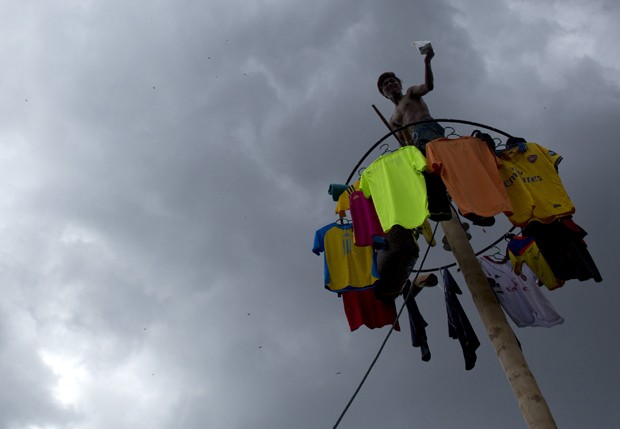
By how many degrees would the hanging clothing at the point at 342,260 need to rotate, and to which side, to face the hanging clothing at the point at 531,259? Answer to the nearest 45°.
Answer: approximately 90° to its left

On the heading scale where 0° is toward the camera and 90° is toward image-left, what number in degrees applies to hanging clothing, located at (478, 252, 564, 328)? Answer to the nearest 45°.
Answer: approximately 0°

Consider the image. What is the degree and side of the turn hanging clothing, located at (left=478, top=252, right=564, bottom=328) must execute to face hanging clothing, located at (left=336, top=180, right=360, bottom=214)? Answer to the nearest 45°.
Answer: approximately 45° to its right

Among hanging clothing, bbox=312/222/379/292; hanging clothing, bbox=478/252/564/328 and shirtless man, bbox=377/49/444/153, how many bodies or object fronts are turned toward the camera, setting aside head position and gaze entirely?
3

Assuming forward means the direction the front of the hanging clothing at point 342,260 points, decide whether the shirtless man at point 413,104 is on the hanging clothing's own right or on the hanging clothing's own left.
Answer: on the hanging clothing's own left

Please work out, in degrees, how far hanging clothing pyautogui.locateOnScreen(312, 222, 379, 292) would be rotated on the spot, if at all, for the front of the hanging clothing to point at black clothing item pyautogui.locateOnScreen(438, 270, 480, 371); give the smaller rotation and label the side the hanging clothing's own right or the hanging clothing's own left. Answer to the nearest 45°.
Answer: approximately 135° to the hanging clothing's own left

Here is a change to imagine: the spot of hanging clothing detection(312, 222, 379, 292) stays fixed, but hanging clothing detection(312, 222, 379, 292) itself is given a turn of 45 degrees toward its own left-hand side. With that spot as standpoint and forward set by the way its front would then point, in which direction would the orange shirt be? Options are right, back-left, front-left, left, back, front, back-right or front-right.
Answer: front

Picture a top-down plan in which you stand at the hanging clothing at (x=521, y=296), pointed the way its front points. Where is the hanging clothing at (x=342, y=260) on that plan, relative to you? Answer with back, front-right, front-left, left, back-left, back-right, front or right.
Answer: front-right
